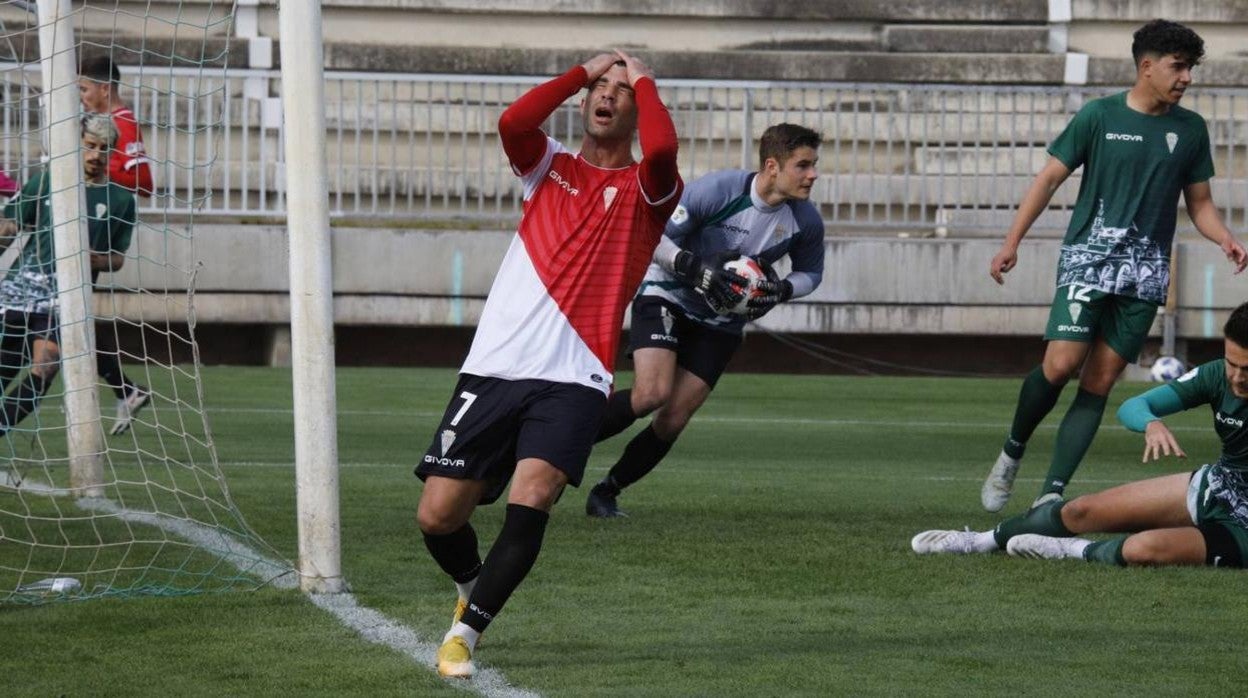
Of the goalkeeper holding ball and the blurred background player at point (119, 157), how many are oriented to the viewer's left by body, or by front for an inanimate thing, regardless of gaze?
1

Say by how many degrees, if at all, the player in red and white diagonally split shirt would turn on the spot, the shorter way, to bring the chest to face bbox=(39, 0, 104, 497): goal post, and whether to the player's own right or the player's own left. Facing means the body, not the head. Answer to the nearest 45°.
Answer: approximately 135° to the player's own right

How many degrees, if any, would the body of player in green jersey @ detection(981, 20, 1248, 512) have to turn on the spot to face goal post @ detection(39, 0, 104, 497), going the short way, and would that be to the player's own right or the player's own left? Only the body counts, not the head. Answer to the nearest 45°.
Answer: approximately 90° to the player's own right

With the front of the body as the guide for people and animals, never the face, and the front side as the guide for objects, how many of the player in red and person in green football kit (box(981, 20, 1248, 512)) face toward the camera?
2

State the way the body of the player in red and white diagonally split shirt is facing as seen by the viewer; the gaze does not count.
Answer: toward the camera

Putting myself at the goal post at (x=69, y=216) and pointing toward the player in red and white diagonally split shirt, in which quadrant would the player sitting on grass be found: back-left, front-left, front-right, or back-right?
front-left
